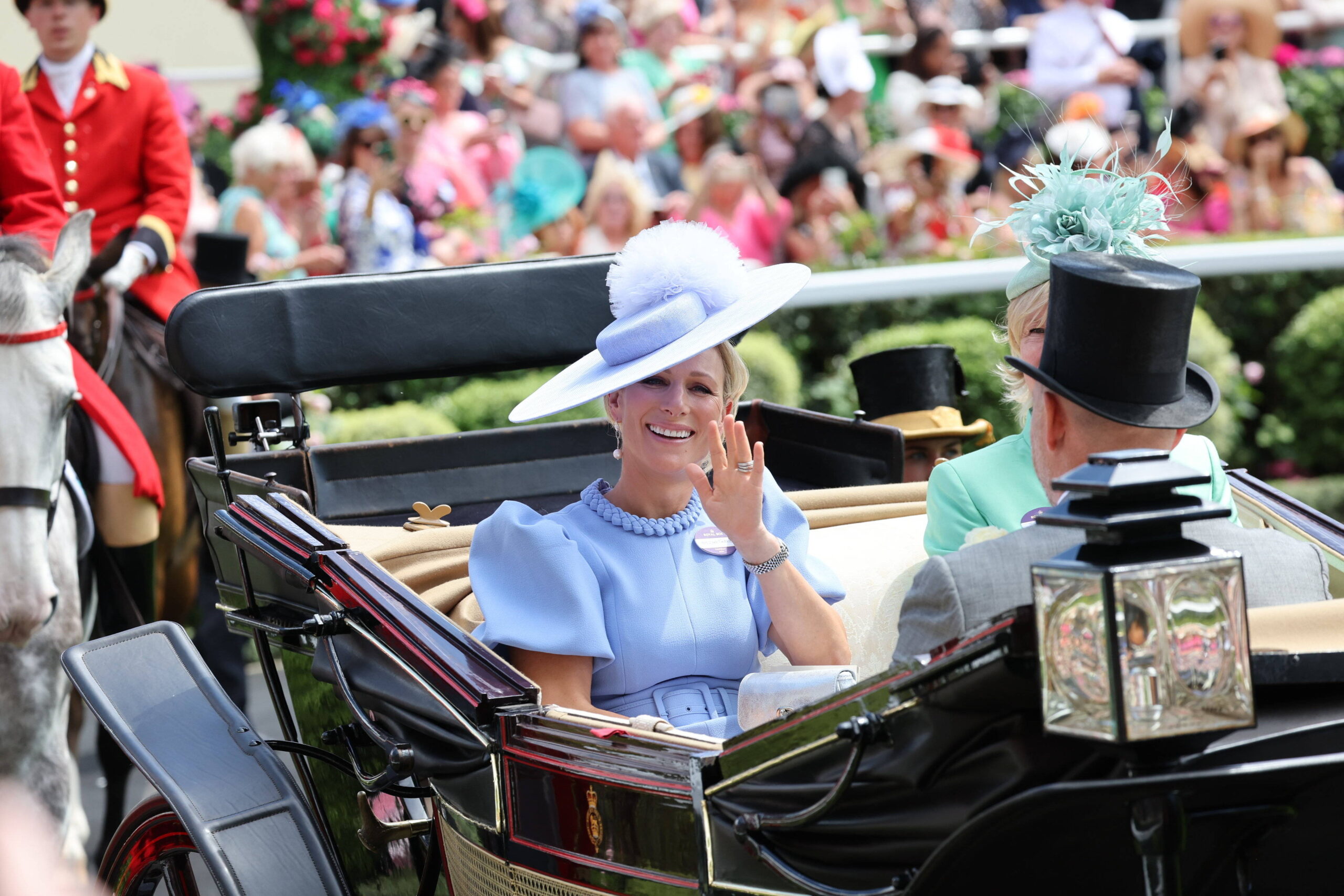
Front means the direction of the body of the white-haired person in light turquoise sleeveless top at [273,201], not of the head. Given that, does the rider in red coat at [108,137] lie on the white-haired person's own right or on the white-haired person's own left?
on the white-haired person's own right

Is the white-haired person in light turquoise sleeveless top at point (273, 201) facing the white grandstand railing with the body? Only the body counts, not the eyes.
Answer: yes

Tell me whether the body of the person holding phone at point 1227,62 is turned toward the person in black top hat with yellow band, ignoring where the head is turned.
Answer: yes

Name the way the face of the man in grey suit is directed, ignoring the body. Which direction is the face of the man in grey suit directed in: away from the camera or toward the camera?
away from the camera

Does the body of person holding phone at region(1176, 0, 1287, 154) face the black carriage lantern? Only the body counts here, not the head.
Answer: yes

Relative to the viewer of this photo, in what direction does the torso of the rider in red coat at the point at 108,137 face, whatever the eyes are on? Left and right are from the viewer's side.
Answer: facing the viewer and to the left of the viewer

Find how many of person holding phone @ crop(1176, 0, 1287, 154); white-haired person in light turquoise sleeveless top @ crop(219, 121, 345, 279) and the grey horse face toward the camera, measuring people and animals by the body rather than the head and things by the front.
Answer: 2

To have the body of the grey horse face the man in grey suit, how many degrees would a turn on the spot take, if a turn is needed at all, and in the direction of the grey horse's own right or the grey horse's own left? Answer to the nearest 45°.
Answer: approximately 45° to the grey horse's own left

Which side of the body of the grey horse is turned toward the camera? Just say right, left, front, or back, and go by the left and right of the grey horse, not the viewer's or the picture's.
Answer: front

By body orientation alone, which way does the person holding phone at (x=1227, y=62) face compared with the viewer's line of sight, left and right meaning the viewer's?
facing the viewer
